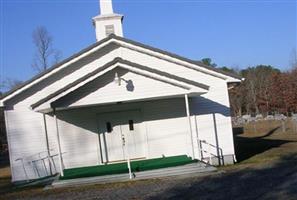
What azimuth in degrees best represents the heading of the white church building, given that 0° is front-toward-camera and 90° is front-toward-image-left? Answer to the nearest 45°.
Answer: approximately 0°
